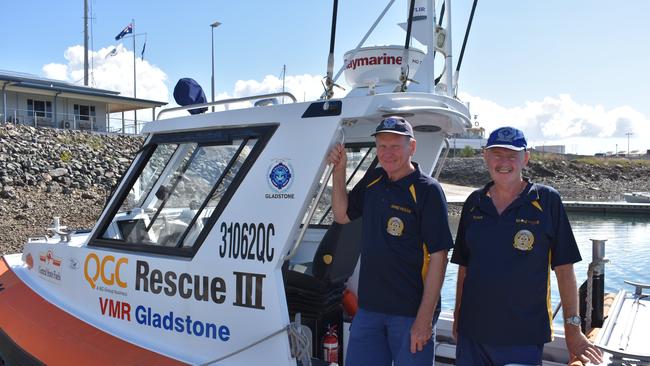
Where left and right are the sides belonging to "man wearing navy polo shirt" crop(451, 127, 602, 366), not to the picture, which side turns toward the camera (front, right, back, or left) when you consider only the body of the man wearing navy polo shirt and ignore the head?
front

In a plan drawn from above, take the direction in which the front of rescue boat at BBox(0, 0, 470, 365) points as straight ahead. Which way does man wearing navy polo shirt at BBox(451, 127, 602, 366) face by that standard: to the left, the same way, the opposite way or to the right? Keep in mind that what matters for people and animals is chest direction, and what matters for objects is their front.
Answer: to the left

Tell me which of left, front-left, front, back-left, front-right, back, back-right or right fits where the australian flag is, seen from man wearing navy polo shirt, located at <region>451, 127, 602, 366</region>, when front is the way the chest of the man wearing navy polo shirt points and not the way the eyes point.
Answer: back-right

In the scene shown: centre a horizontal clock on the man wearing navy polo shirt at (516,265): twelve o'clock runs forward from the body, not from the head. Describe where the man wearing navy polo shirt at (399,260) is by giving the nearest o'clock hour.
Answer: the man wearing navy polo shirt at (399,260) is roughly at 3 o'clock from the man wearing navy polo shirt at (516,265).

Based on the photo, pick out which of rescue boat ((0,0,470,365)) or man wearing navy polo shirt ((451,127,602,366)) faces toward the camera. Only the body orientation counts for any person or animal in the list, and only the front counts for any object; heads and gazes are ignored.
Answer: the man wearing navy polo shirt

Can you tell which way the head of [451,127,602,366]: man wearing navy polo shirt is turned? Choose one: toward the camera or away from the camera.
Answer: toward the camera

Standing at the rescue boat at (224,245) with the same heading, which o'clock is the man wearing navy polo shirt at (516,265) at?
The man wearing navy polo shirt is roughly at 6 o'clock from the rescue boat.

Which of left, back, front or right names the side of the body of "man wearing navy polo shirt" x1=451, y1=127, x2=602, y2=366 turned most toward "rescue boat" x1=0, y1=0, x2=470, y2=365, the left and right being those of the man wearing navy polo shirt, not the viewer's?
right

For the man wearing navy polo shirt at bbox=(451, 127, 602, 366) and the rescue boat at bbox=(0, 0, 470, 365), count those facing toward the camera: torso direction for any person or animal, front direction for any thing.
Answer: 1
